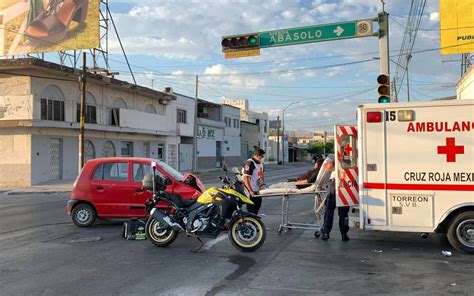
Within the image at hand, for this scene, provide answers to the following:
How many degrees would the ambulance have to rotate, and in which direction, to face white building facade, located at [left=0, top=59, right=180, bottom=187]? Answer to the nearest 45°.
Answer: approximately 135° to its left

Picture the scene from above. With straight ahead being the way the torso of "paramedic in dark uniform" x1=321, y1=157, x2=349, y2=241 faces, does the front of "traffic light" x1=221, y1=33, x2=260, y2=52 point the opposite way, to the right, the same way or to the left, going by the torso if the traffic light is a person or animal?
to the left

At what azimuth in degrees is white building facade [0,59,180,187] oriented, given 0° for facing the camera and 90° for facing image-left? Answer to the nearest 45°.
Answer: approximately 315°

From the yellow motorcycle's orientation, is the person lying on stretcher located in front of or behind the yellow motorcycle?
in front

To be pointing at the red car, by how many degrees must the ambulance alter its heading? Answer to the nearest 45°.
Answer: approximately 180°

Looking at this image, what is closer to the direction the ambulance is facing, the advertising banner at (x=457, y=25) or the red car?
the advertising banner

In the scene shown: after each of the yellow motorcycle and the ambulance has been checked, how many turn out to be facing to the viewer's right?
2

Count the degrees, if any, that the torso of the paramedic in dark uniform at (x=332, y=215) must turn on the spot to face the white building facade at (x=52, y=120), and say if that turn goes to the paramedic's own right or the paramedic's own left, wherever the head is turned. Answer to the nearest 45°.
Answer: approximately 45° to the paramedic's own right

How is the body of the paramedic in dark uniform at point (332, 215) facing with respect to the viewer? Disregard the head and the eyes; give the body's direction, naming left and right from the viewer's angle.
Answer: facing to the left of the viewer

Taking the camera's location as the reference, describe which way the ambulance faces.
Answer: facing to the right of the viewer

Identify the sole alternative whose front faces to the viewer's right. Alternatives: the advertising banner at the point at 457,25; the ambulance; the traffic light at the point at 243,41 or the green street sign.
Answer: the ambulance

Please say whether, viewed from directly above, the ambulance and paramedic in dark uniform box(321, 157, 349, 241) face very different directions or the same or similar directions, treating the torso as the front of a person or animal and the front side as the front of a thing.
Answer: very different directions

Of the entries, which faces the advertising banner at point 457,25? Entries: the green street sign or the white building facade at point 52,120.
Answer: the white building facade

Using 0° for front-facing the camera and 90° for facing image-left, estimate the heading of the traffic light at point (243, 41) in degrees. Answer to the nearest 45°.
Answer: approximately 0°

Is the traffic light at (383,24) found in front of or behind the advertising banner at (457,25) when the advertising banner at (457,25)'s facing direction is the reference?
in front
